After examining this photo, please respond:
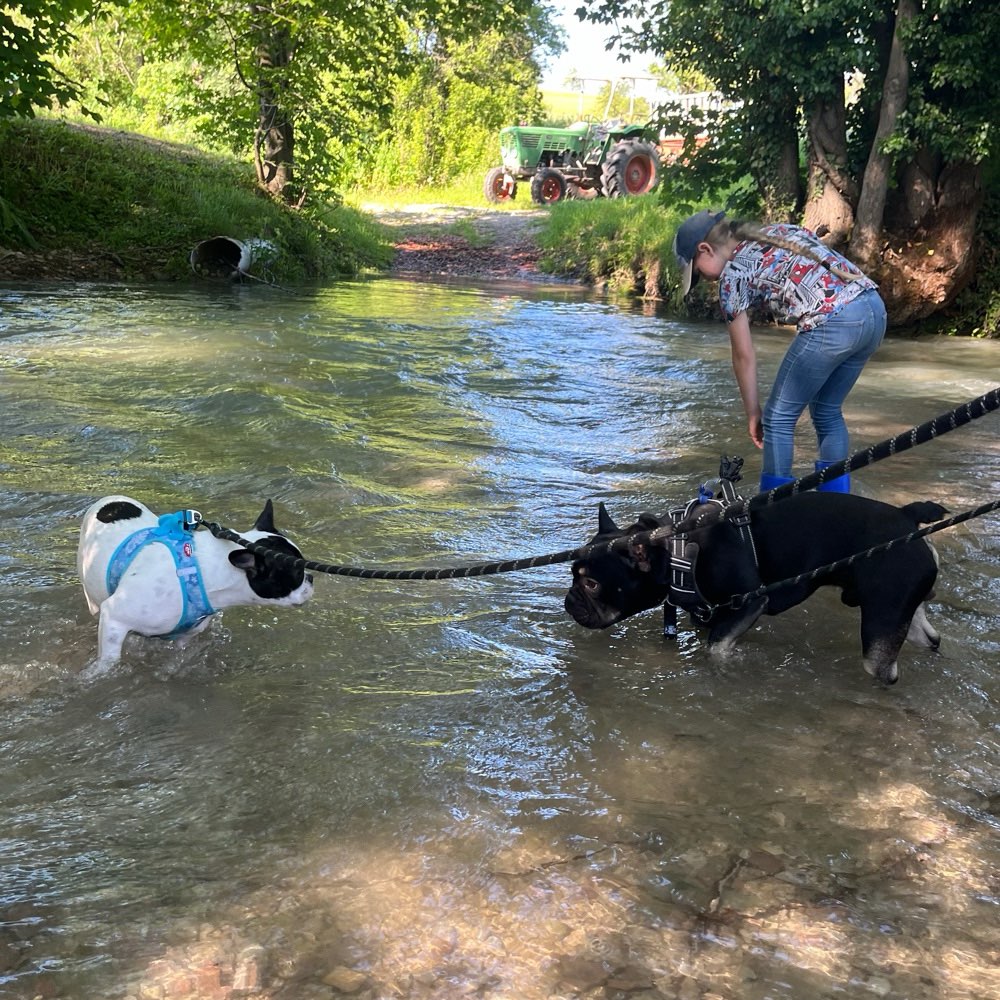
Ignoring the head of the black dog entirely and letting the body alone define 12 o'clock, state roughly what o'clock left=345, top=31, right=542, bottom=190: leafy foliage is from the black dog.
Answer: The leafy foliage is roughly at 2 o'clock from the black dog.

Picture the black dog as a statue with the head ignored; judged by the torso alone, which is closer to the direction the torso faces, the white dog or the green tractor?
the white dog

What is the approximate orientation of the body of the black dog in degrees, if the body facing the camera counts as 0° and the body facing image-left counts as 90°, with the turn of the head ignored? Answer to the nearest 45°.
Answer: approximately 90°

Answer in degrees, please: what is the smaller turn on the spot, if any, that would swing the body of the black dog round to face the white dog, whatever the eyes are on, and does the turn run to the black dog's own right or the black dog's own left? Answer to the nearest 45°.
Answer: approximately 45° to the black dog's own left

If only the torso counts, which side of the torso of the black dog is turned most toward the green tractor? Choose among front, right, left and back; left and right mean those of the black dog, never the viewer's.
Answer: right

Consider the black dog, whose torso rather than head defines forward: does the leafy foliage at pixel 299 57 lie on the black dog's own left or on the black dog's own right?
on the black dog's own right
